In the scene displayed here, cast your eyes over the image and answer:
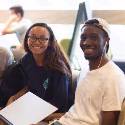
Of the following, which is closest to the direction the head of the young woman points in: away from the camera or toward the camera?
toward the camera

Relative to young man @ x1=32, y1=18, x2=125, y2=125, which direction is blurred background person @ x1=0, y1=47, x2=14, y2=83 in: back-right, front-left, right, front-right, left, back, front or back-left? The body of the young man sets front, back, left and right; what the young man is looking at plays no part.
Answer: right

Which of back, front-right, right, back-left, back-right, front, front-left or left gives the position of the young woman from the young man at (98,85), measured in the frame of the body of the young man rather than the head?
right

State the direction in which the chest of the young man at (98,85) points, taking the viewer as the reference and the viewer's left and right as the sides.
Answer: facing the viewer and to the left of the viewer

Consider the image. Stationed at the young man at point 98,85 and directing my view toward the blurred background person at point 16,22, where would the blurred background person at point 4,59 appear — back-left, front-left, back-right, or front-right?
front-left

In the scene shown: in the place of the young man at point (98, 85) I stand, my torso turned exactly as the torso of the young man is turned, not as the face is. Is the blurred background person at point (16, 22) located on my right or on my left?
on my right
